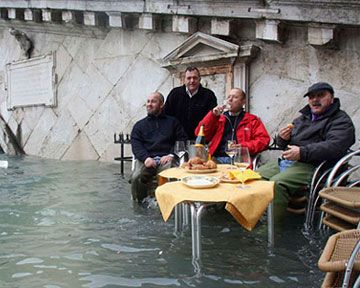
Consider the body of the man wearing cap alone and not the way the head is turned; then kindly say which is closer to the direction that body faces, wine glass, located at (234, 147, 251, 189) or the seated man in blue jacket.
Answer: the wine glass

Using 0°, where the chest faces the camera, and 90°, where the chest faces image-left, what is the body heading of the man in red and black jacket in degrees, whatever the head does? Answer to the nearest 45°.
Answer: approximately 45°

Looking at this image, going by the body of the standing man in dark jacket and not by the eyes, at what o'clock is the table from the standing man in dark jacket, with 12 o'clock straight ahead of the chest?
The table is roughly at 12 o'clock from the standing man in dark jacket.

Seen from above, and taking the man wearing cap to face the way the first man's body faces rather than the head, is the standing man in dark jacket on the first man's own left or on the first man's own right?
on the first man's own right

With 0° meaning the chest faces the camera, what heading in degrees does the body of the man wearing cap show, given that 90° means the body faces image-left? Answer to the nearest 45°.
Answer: approximately 45°

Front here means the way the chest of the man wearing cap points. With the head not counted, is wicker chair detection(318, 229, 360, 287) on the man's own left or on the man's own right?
on the man's own left

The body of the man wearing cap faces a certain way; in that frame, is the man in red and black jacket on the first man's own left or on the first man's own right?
on the first man's own right
